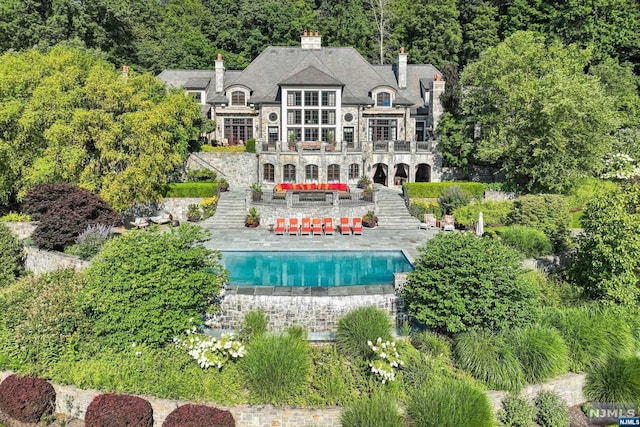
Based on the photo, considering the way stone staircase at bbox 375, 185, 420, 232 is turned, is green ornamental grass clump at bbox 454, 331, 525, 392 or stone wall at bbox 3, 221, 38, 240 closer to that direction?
the green ornamental grass clump

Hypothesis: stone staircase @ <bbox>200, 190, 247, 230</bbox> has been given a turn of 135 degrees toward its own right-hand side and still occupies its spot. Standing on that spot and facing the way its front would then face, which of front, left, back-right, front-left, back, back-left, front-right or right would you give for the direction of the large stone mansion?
right

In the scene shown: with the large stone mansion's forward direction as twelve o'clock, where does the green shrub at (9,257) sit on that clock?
The green shrub is roughly at 1 o'clock from the large stone mansion.

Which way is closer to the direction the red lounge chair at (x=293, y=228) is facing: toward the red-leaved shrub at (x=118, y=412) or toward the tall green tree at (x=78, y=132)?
the red-leaved shrub

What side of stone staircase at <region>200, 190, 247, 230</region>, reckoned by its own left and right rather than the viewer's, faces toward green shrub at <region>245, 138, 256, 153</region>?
back

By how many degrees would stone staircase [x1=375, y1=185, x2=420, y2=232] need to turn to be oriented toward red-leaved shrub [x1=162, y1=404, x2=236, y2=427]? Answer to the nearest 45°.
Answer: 0° — it already faces it

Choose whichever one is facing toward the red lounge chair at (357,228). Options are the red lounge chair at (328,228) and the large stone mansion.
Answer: the large stone mansion

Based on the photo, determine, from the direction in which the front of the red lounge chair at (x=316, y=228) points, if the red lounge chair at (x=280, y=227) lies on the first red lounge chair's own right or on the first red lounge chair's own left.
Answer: on the first red lounge chair's own right

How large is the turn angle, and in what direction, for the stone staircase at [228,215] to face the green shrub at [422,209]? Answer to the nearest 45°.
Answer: approximately 90° to its left

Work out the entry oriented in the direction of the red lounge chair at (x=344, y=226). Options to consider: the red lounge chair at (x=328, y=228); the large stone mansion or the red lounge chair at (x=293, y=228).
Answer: the large stone mansion

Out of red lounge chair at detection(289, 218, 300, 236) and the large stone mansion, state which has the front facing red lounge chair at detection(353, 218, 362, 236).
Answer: the large stone mansion

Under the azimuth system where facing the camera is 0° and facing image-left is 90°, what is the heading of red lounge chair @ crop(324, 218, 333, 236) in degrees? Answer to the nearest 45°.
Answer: approximately 0°
